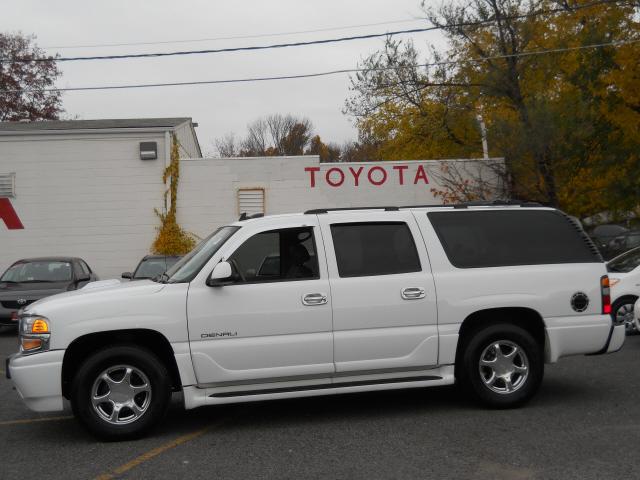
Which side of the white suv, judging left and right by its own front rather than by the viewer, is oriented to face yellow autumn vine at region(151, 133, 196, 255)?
right

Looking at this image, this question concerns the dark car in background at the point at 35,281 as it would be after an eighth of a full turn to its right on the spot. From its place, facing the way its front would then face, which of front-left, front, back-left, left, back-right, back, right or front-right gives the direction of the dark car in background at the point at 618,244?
back

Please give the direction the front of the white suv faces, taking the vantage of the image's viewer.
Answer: facing to the left of the viewer

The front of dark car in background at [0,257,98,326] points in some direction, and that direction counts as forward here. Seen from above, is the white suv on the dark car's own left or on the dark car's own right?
on the dark car's own left

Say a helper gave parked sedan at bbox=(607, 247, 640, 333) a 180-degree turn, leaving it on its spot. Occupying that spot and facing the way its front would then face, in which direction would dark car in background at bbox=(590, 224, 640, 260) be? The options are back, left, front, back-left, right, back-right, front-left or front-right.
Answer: front-left

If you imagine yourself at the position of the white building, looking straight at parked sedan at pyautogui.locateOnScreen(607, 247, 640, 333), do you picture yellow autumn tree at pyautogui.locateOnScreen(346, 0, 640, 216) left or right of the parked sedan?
left

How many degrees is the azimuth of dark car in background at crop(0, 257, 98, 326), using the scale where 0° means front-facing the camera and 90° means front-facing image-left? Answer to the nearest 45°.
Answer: approximately 45°

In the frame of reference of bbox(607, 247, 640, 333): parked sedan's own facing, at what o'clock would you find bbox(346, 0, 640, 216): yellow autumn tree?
The yellow autumn tree is roughly at 4 o'clock from the parked sedan.

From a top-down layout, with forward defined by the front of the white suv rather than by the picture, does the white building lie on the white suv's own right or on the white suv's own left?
on the white suv's own right

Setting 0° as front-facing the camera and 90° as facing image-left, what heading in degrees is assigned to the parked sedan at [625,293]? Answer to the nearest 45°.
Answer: approximately 45°
